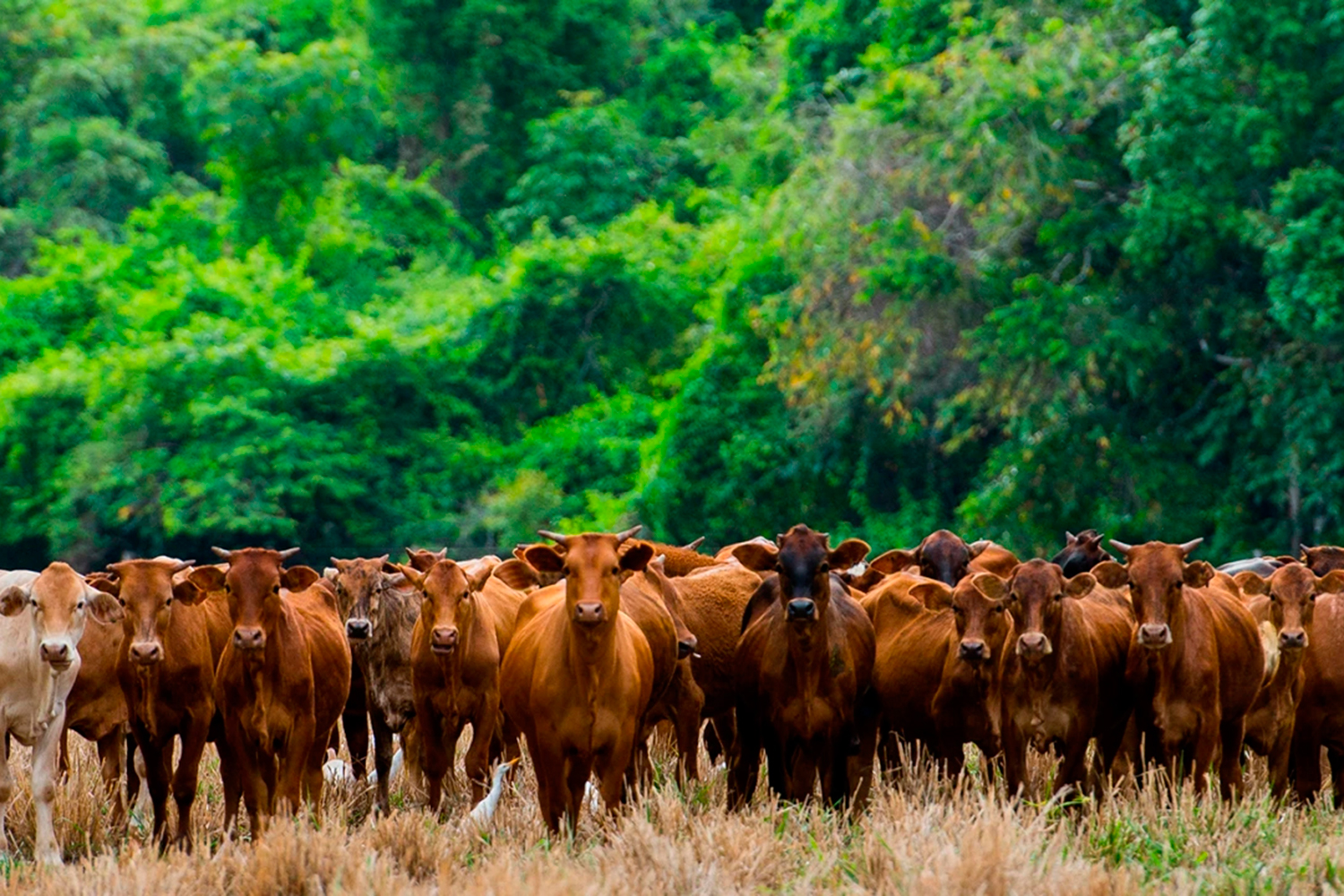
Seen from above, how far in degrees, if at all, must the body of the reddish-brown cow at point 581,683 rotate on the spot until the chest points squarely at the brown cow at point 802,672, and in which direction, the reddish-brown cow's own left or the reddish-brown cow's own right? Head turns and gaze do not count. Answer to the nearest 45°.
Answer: approximately 135° to the reddish-brown cow's own left

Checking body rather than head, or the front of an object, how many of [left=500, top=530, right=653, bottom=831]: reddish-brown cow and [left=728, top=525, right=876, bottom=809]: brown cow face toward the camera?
2

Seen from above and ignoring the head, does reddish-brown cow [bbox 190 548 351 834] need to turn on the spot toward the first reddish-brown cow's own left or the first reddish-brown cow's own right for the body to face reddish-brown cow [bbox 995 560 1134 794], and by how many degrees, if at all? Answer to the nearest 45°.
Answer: approximately 90° to the first reddish-brown cow's own left

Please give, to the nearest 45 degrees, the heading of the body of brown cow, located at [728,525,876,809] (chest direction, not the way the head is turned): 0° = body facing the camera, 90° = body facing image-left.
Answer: approximately 0°

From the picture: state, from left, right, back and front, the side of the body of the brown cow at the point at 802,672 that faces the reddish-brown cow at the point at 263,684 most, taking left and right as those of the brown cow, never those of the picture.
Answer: right

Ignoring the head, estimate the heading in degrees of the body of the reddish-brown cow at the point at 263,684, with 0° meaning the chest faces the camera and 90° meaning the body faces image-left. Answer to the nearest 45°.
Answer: approximately 0°

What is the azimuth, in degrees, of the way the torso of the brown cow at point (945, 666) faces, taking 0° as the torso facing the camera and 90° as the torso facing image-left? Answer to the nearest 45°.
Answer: approximately 315°
